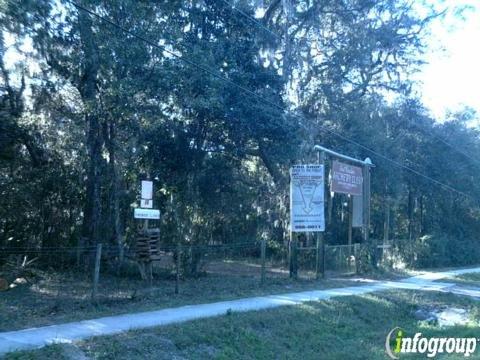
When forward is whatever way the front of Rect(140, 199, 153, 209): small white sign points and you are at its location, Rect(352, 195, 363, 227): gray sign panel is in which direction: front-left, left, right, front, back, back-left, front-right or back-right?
back-left

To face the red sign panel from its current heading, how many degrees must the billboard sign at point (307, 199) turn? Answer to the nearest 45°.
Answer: approximately 135° to its left

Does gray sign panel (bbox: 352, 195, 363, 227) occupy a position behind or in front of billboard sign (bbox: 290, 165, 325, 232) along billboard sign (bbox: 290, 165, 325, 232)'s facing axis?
behind

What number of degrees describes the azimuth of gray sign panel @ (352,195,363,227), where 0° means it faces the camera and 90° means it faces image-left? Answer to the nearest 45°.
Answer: approximately 0°

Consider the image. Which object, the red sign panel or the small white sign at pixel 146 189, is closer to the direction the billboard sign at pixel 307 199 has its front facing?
the small white sign

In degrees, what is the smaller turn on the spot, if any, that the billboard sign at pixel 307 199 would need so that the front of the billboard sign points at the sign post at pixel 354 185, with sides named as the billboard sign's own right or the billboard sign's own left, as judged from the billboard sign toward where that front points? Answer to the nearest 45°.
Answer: approximately 135° to the billboard sign's own left

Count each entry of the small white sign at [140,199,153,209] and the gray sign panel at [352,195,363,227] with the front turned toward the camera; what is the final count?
2

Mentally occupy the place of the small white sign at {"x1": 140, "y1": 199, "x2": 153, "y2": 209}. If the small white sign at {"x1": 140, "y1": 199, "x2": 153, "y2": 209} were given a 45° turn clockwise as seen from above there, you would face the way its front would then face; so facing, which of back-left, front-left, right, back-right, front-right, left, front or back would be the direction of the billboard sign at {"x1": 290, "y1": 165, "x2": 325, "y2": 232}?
back
